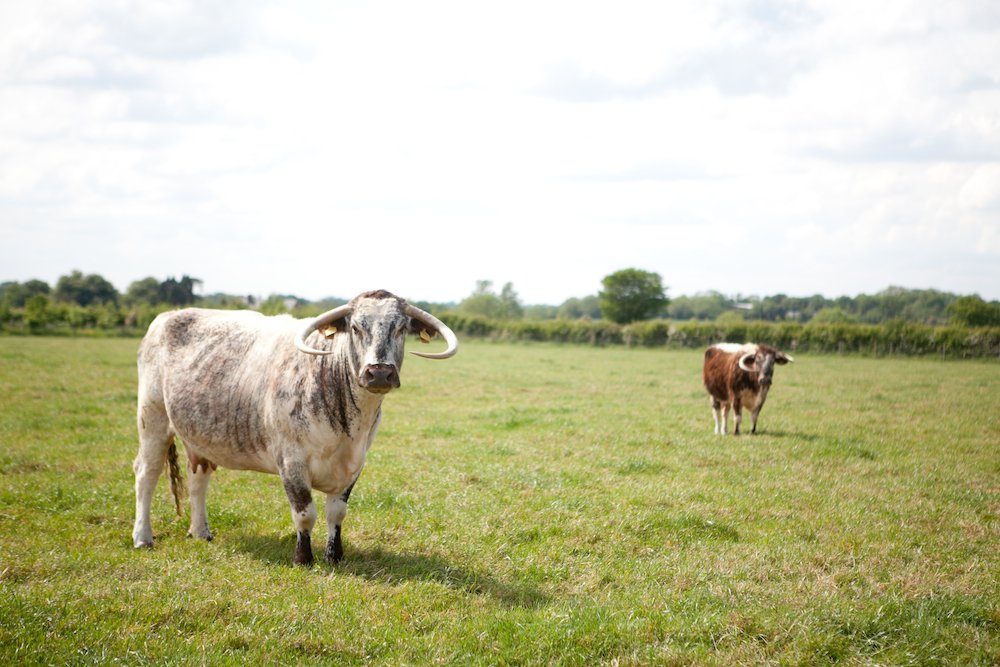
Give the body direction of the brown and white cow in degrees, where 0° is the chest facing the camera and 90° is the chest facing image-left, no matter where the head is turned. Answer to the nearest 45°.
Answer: approximately 315°
